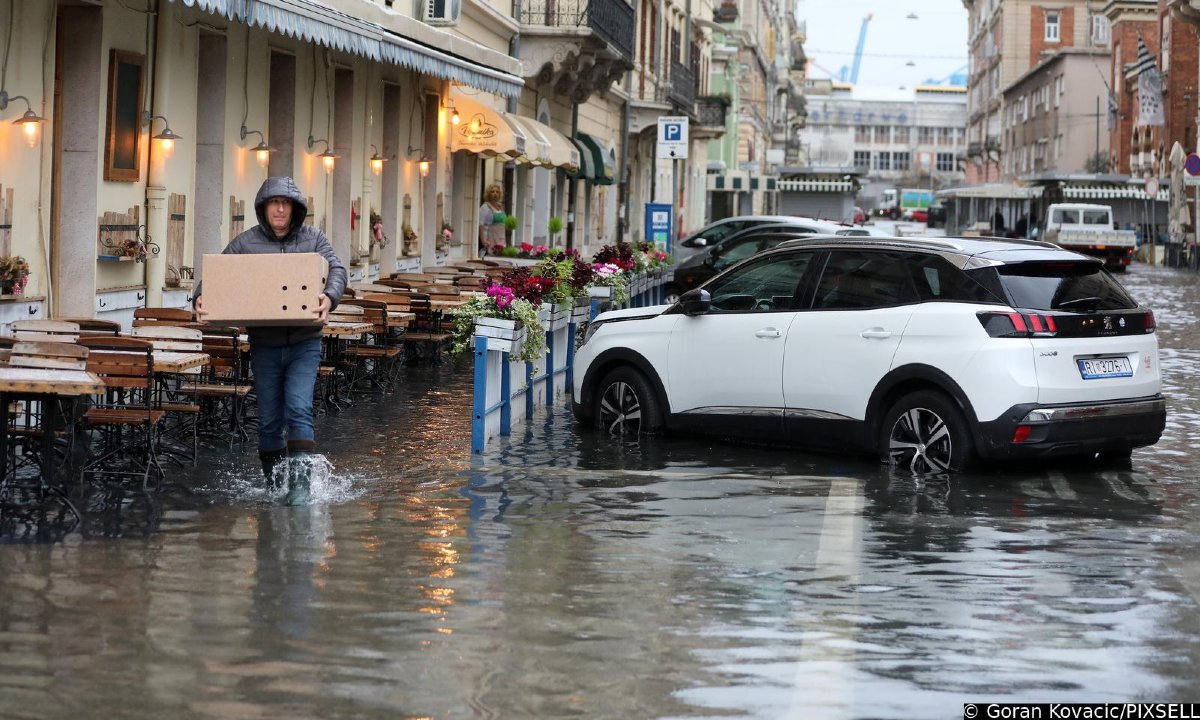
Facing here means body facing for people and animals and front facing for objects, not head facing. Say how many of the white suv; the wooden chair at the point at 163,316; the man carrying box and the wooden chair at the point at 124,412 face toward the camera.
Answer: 2

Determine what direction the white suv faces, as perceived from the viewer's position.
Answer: facing away from the viewer and to the left of the viewer
